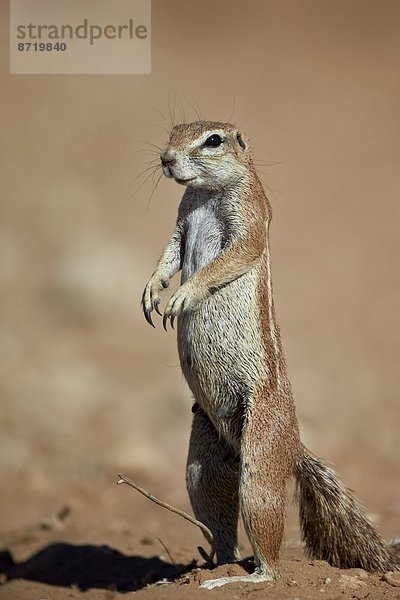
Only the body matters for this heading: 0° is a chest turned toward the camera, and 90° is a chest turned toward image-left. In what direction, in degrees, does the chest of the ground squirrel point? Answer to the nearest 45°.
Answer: approximately 45°
